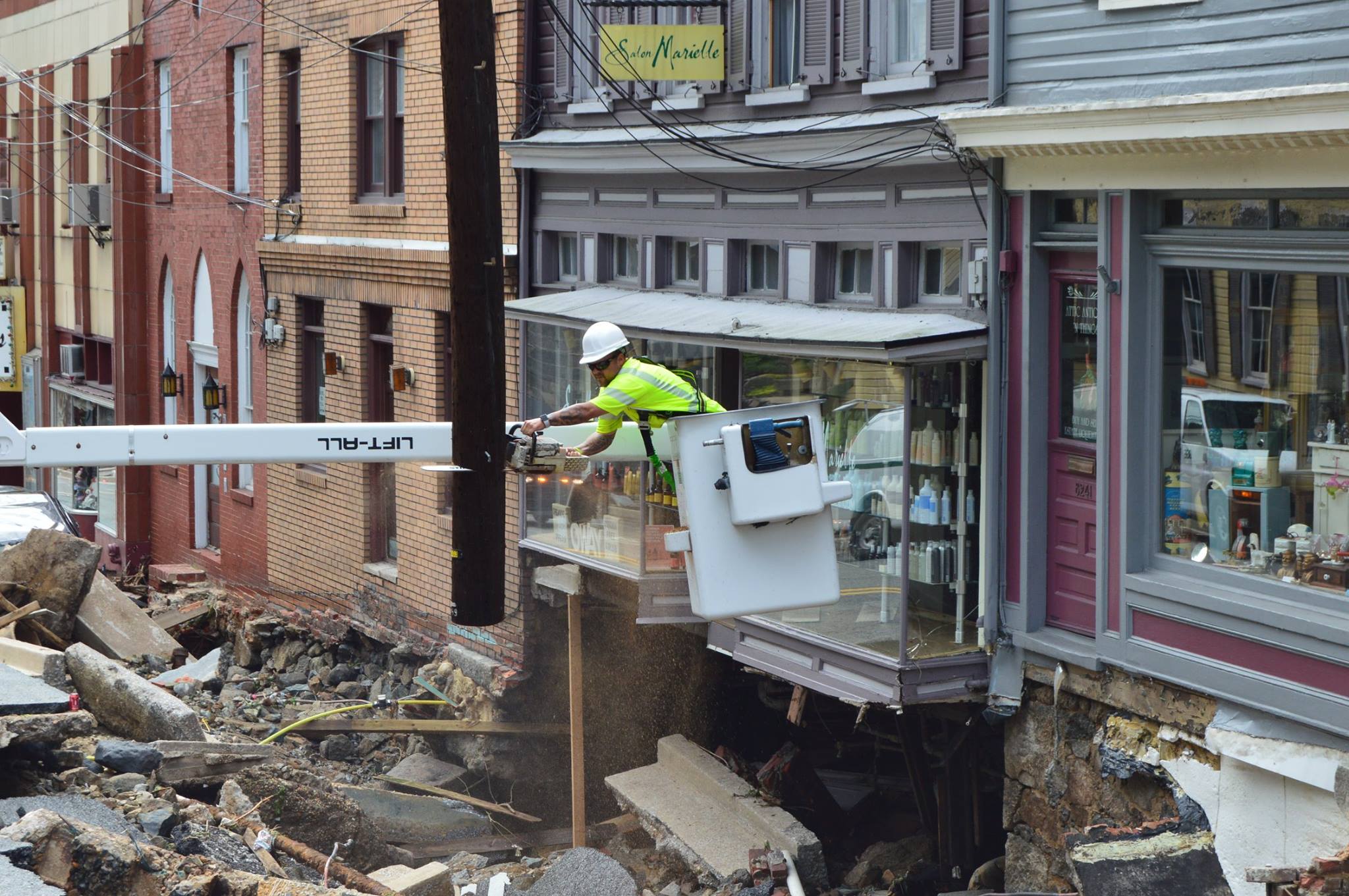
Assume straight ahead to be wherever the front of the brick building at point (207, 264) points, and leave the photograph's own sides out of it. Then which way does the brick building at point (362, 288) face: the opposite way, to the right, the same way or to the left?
the same way

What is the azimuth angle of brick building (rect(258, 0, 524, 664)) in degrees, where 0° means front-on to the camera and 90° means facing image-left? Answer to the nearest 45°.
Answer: approximately 45°

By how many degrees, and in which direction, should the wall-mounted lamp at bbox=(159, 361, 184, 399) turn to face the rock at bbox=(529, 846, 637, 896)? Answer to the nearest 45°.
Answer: approximately 45° to its left

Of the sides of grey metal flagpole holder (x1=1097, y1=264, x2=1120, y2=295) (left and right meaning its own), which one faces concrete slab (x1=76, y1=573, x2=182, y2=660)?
right

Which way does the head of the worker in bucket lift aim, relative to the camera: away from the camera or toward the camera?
toward the camera

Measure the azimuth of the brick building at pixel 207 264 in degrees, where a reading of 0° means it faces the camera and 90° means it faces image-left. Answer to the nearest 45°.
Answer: approximately 45°

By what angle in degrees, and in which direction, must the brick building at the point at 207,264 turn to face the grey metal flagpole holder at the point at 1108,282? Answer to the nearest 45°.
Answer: approximately 45° to its left

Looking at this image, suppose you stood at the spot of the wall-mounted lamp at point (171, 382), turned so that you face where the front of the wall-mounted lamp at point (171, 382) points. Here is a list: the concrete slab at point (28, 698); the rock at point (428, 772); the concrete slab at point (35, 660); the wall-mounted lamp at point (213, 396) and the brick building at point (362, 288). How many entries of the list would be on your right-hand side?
0

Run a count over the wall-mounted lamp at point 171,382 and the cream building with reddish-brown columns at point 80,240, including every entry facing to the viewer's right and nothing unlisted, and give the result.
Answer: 0

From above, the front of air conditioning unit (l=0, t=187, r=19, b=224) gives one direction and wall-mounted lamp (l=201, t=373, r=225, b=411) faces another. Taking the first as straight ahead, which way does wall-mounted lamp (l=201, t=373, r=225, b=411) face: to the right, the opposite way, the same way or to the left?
the same way

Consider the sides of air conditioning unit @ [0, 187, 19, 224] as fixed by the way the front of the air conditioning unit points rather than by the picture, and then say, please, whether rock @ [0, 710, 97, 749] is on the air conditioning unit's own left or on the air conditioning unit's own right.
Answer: on the air conditioning unit's own left

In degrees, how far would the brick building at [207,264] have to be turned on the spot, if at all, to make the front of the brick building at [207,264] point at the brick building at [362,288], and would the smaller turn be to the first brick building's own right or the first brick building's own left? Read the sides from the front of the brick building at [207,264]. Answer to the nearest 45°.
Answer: approximately 45° to the first brick building's own left

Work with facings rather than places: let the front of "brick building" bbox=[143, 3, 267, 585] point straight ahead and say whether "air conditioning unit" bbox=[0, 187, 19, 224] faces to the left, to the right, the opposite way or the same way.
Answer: the same way

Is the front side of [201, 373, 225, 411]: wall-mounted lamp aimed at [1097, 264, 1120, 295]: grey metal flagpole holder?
no

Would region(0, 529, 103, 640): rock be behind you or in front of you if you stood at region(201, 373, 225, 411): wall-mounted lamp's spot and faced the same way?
in front

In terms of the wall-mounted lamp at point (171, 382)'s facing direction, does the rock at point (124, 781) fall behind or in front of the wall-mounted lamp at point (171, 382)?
in front
